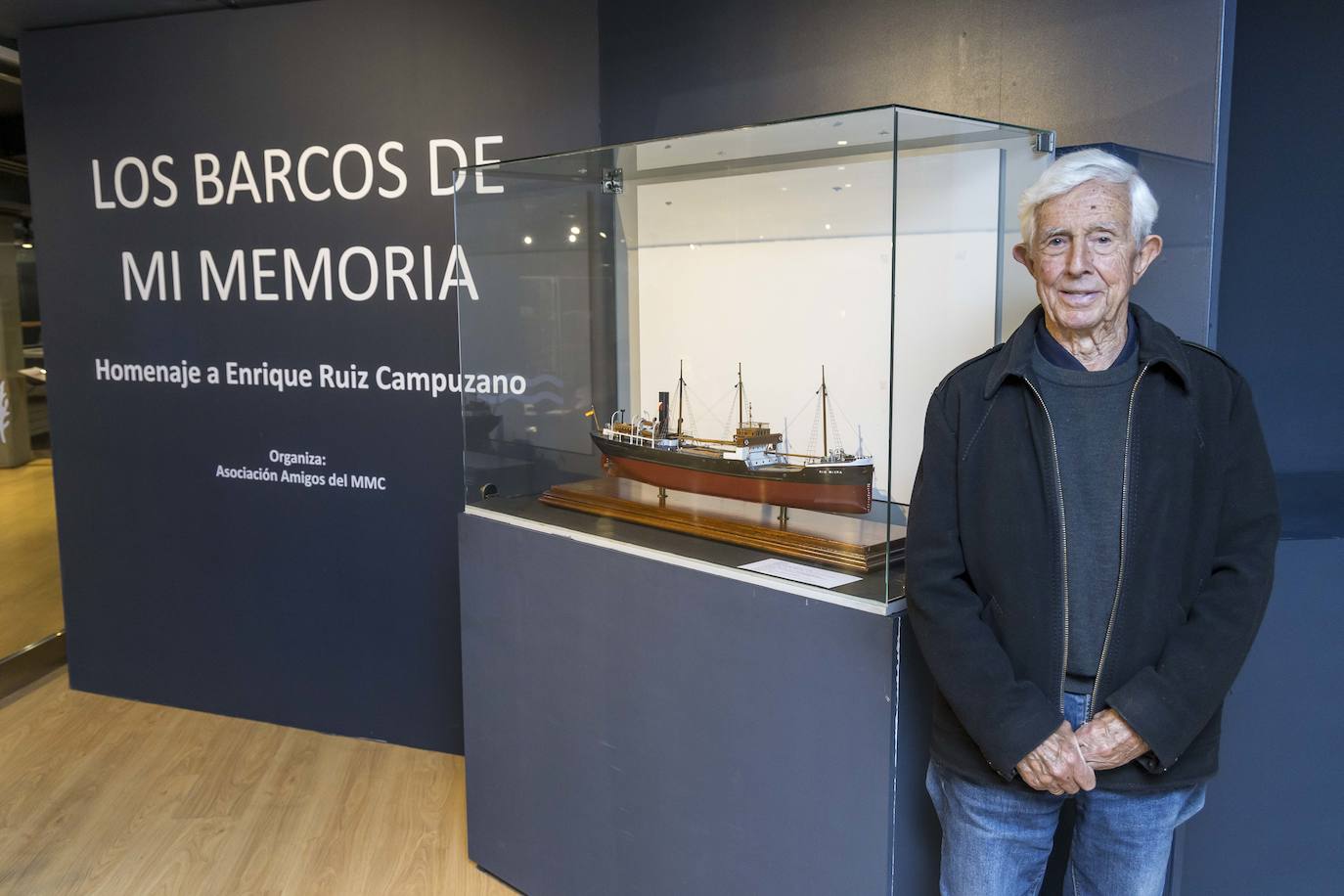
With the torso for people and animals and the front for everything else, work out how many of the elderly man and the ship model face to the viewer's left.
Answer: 0

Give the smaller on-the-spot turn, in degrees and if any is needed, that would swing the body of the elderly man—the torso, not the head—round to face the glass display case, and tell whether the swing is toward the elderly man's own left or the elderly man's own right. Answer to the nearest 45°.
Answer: approximately 135° to the elderly man's own right

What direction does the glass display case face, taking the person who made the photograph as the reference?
facing the viewer and to the left of the viewer

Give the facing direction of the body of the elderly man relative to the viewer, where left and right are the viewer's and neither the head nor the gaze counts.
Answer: facing the viewer

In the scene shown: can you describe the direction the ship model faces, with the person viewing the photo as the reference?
facing the viewer and to the right of the viewer

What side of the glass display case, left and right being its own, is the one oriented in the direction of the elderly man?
left
